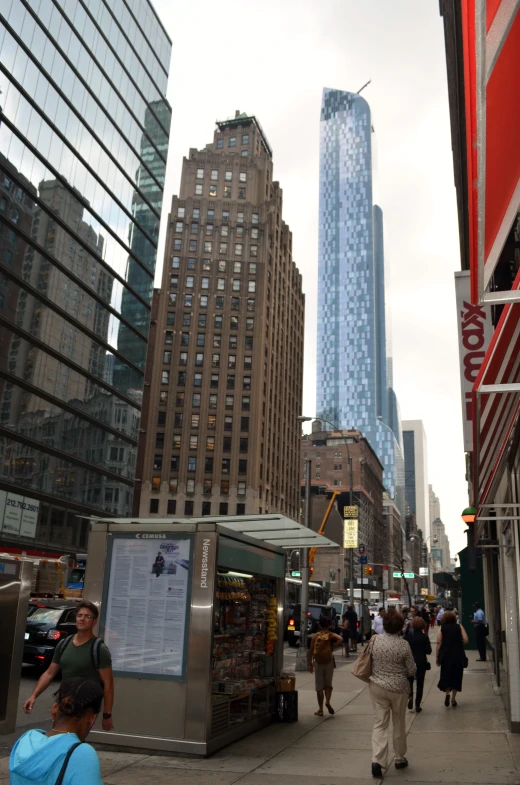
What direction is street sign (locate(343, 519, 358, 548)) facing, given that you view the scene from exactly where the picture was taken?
facing the viewer

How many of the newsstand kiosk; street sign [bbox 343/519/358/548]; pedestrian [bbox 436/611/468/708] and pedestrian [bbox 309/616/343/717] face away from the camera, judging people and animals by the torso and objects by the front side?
2

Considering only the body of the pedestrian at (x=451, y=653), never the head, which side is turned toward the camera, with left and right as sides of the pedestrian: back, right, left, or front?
back

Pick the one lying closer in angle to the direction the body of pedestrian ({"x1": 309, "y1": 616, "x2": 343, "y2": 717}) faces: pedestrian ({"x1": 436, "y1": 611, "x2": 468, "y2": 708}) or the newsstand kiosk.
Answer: the pedestrian

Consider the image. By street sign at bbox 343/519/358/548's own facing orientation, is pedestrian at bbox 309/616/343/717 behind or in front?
in front

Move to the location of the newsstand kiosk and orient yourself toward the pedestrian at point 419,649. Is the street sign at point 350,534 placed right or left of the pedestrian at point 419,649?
left

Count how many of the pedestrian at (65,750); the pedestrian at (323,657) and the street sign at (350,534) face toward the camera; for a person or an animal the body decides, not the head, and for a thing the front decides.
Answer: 1

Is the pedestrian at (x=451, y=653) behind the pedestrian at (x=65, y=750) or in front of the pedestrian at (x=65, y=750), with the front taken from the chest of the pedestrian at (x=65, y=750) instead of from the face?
in front

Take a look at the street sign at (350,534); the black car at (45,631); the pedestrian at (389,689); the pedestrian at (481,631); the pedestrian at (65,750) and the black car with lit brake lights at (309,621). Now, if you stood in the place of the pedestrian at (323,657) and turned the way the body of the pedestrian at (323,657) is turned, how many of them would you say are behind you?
2

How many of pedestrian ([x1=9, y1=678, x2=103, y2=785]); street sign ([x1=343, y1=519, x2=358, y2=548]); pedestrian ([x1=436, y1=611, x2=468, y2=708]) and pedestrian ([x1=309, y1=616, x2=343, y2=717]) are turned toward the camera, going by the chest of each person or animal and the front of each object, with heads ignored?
1

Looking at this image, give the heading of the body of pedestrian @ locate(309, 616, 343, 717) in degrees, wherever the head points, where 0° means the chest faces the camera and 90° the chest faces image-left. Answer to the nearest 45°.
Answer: approximately 180°

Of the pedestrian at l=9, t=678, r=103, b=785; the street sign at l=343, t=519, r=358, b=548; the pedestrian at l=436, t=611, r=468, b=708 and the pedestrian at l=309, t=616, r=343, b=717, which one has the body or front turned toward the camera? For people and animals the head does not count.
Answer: the street sign

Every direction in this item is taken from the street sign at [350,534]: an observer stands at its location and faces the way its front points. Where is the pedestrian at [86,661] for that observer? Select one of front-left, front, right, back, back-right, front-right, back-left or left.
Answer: front

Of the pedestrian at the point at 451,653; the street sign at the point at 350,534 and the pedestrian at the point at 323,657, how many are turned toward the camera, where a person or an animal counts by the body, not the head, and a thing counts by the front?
1

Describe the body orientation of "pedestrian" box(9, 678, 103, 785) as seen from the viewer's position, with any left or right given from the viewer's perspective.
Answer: facing away from the viewer and to the right of the viewer

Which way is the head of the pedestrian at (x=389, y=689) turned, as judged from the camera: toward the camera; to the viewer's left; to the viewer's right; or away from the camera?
away from the camera

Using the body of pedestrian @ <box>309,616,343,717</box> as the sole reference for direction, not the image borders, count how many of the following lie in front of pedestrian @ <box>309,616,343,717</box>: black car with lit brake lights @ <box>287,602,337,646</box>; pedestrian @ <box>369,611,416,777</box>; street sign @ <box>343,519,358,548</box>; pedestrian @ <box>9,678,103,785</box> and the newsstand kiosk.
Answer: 2
